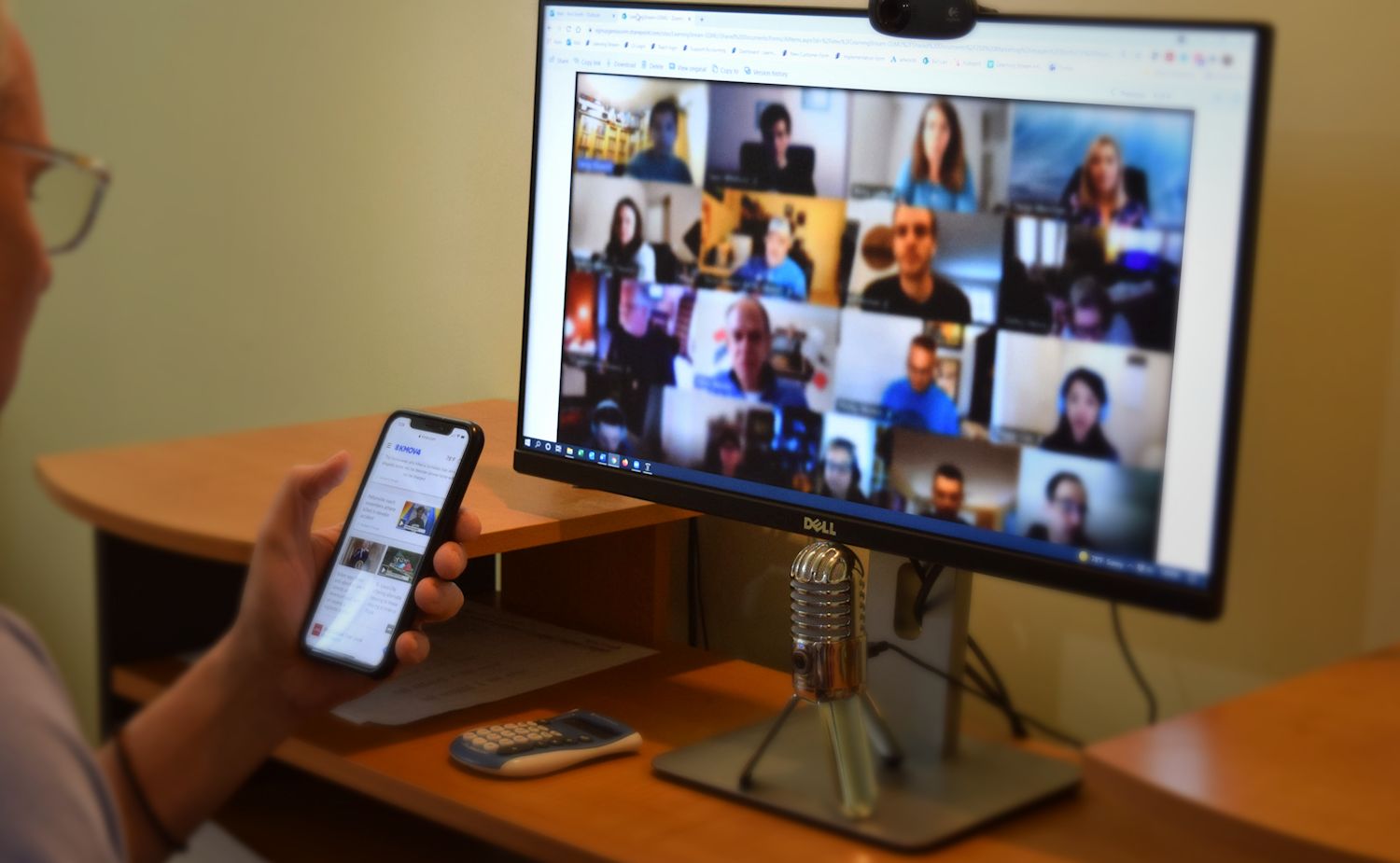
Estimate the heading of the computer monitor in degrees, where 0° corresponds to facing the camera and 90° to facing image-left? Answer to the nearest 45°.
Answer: approximately 45°

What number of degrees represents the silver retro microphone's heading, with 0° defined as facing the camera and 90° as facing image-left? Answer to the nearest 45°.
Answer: approximately 45°

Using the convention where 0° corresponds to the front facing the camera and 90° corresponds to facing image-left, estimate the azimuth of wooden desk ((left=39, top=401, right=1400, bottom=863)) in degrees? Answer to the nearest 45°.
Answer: approximately 45°
